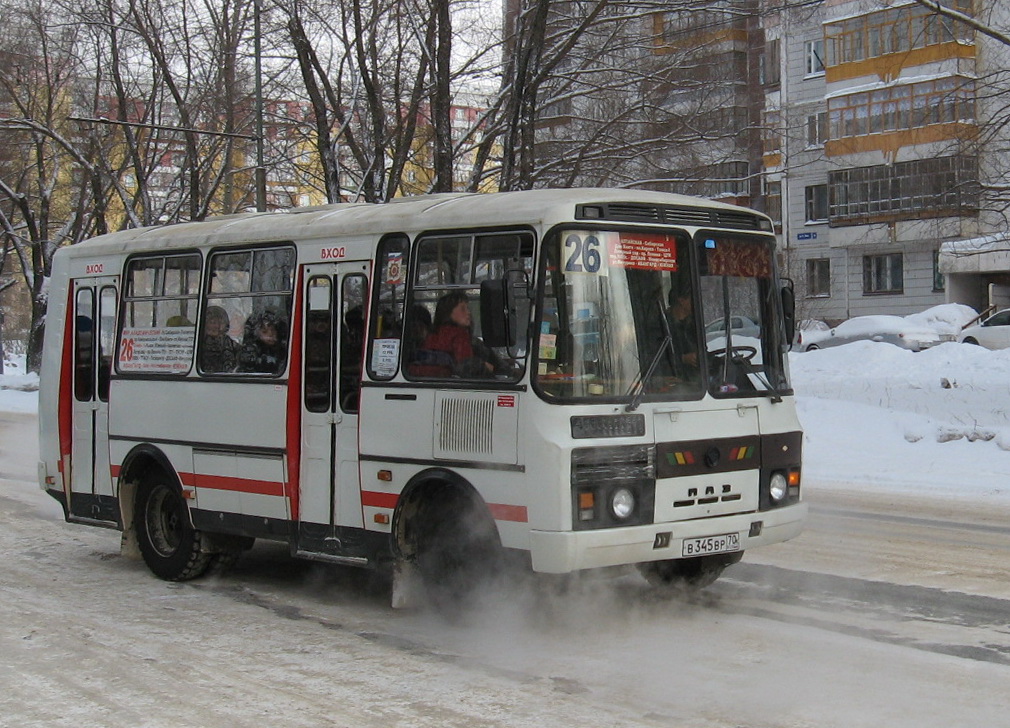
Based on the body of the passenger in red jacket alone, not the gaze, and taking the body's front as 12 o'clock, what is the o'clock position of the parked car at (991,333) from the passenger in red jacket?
The parked car is roughly at 10 o'clock from the passenger in red jacket.

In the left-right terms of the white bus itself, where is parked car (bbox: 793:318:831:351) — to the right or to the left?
on its left

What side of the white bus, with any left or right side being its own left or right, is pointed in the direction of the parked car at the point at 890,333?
left

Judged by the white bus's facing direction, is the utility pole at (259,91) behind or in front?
behind

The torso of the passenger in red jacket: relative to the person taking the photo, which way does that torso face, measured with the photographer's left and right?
facing to the right of the viewer

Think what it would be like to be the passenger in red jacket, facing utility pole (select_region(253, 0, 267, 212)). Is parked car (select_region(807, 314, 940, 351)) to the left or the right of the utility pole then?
right

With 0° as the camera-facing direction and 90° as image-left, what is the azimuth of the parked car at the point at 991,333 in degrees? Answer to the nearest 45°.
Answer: approximately 90°

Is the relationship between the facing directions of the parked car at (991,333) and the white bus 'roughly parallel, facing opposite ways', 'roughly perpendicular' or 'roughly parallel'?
roughly parallel, facing opposite ways

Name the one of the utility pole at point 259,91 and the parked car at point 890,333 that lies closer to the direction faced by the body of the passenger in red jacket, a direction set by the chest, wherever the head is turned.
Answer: the parked car

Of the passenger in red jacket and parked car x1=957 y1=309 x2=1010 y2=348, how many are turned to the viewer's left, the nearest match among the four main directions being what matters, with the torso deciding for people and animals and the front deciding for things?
1
